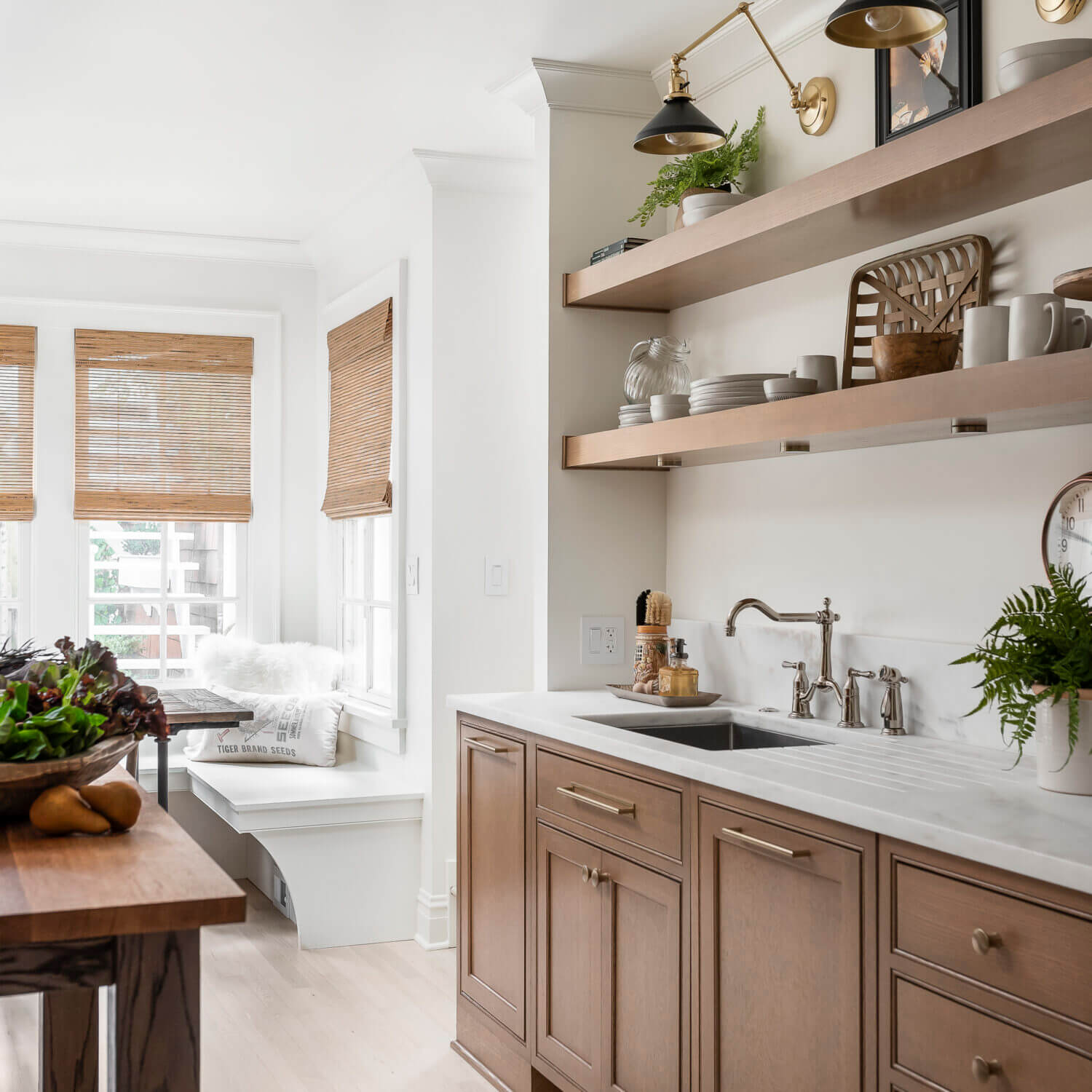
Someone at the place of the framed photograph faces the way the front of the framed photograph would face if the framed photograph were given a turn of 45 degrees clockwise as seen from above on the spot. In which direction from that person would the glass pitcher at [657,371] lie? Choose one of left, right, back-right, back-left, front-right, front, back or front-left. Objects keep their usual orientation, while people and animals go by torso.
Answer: front-right

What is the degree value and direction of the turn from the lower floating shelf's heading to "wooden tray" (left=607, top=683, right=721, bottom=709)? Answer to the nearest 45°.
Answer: approximately 90° to its right

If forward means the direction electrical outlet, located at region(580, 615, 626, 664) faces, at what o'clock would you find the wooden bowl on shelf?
The wooden bowl on shelf is roughly at 11 o'clock from the electrical outlet.

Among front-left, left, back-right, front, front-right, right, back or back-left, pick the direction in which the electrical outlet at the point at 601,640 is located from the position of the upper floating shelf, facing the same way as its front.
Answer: right

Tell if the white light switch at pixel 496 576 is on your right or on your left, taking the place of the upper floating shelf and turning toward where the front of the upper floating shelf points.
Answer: on your right

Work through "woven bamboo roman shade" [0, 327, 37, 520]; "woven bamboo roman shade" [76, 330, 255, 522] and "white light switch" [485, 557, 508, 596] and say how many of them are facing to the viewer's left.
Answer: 0
